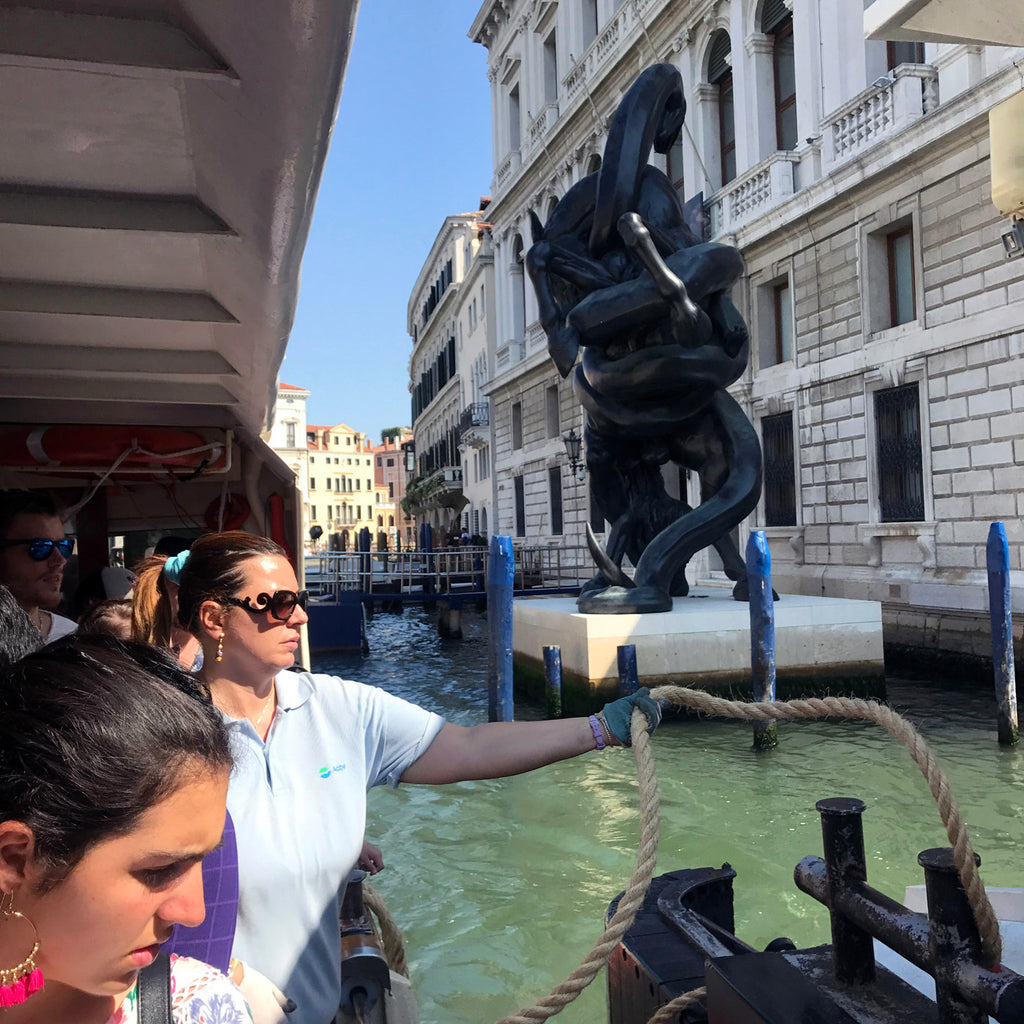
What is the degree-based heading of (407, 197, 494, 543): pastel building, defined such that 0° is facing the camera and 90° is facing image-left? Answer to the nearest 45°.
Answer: approximately 45°

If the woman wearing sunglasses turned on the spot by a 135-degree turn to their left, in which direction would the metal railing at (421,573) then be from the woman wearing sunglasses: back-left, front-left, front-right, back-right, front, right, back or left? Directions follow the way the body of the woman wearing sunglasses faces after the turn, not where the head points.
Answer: front

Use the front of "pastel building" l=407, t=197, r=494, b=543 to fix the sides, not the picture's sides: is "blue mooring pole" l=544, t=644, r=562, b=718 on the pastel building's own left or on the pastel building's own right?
on the pastel building's own left

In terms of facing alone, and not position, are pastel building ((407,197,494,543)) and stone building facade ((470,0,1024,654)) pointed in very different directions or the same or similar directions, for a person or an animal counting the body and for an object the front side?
same or similar directions

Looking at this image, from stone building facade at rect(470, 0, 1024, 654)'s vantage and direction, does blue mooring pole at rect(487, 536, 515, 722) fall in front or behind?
in front

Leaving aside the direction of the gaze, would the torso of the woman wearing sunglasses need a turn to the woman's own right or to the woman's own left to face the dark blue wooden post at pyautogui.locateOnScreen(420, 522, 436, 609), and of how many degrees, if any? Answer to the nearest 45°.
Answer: approximately 135° to the woman's own left

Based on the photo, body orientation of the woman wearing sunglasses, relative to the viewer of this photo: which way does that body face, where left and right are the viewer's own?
facing the viewer and to the right of the viewer

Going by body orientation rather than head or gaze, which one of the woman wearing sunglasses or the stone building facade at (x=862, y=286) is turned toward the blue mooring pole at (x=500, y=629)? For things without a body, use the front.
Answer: the stone building facade

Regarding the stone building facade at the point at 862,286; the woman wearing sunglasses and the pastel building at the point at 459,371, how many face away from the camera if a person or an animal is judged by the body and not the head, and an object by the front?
0

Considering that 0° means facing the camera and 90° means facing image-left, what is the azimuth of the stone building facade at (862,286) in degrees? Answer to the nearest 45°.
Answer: approximately 45°

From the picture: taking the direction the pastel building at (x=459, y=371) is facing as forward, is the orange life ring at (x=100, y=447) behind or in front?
in front
